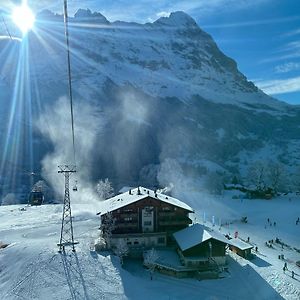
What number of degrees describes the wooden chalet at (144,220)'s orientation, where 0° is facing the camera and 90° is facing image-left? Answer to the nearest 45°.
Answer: approximately 0°

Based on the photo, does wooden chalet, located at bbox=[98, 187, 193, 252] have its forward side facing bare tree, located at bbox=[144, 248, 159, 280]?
yes

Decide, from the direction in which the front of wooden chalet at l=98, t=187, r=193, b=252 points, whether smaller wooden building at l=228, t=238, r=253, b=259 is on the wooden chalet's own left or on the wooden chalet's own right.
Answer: on the wooden chalet's own left

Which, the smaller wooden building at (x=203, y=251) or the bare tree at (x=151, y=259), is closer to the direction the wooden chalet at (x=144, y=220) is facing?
the bare tree

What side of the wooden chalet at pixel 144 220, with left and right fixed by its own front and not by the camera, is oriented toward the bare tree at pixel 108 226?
right

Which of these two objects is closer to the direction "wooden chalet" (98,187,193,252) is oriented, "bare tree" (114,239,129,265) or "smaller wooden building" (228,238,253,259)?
the bare tree

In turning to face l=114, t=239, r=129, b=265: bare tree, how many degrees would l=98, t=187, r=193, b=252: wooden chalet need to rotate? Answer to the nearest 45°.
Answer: approximately 45° to its right
